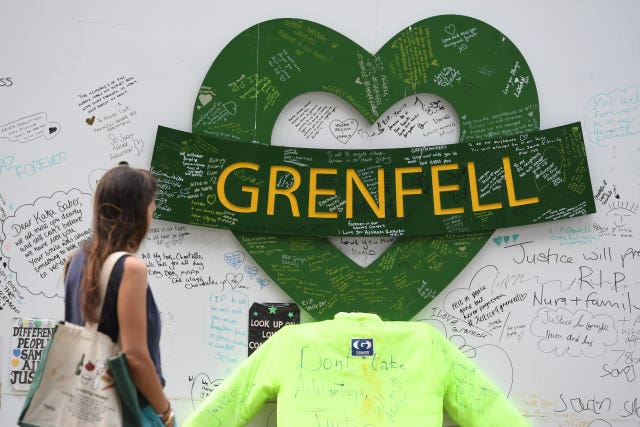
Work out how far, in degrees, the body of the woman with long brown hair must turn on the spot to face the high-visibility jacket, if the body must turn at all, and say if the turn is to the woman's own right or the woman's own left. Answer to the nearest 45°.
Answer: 0° — they already face it

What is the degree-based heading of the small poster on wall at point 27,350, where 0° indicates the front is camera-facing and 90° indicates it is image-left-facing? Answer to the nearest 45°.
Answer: approximately 0°

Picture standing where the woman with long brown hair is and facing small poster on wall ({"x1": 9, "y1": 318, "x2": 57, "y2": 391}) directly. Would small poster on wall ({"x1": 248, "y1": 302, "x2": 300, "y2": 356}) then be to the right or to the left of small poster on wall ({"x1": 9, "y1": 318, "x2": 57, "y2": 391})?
right

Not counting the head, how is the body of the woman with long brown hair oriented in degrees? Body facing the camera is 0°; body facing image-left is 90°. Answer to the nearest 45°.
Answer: approximately 225°

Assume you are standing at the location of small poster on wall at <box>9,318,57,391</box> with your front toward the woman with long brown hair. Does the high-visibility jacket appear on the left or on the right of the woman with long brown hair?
left

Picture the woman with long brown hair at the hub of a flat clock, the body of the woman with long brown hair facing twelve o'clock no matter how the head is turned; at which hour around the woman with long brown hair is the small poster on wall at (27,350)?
The small poster on wall is roughly at 10 o'clock from the woman with long brown hair.

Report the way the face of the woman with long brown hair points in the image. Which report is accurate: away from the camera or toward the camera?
away from the camera

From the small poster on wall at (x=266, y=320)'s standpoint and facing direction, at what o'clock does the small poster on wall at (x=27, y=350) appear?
the small poster on wall at (x=27, y=350) is roughly at 3 o'clock from the small poster on wall at (x=266, y=320).

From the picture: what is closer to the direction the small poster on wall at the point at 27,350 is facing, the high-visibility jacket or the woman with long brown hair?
the woman with long brown hair
